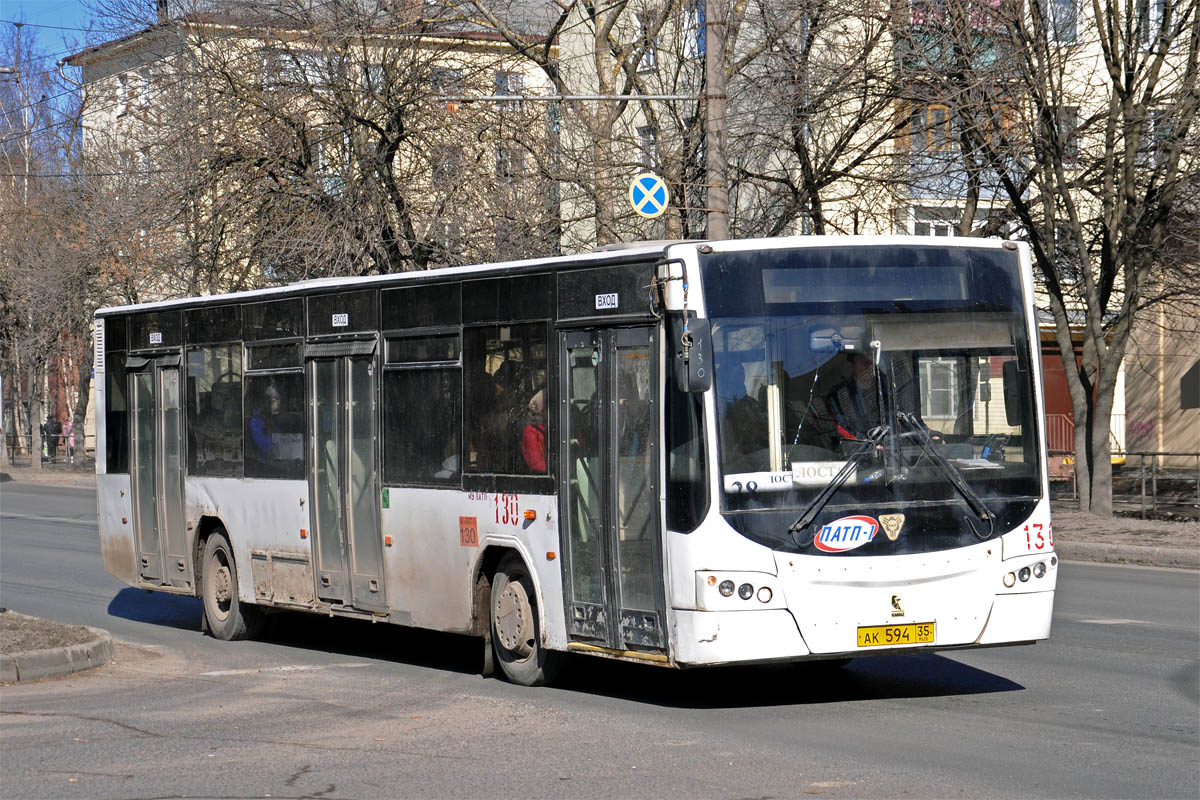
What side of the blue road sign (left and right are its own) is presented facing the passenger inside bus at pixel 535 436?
front

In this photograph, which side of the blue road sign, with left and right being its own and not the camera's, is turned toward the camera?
front

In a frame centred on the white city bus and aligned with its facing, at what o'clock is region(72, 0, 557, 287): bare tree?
The bare tree is roughly at 7 o'clock from the white city bus.

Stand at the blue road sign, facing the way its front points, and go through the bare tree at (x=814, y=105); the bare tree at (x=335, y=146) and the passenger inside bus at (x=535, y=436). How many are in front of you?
1

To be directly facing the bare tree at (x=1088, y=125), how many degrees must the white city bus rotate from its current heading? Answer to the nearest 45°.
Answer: approximately 90° to its left

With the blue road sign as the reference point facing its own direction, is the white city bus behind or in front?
in front

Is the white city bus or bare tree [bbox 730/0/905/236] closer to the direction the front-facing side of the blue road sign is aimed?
the white city bus

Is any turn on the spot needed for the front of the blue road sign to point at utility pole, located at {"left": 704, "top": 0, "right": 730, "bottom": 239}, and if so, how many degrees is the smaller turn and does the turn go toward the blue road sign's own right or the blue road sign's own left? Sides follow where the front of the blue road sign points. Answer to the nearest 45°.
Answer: approximately 45° to the blue road sign's own left

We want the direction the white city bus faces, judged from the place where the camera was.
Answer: facing the viewer and to the right of the viewer

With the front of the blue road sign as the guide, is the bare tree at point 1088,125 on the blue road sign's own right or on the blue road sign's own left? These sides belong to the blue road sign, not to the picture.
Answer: on the blue road sign's own left

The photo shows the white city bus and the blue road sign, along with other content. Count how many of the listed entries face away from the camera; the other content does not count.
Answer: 0
